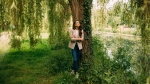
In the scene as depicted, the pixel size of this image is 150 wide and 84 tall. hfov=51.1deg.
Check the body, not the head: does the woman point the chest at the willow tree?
no

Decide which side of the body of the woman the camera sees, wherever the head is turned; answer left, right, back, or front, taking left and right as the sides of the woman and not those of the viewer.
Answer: front
